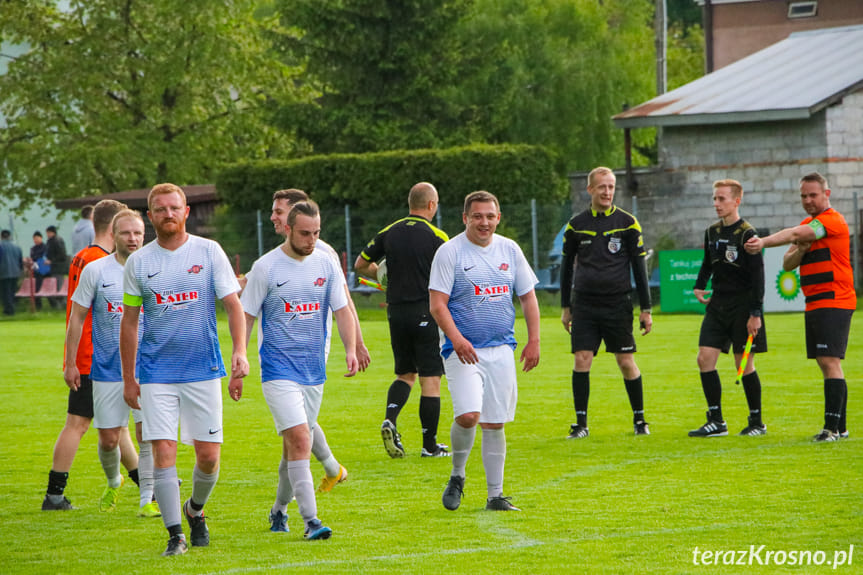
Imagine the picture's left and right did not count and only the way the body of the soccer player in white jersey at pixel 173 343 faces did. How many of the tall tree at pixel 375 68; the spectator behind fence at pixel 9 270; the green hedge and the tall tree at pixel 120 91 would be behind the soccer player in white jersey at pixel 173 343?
4

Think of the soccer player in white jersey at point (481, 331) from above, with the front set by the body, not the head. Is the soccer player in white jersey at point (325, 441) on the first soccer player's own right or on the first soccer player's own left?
on the first soccer player's own right

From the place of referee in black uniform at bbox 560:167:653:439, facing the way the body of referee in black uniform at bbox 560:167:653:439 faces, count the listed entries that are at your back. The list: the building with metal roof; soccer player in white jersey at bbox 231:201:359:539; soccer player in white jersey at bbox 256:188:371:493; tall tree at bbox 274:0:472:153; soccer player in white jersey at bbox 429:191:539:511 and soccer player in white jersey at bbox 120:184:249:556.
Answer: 2

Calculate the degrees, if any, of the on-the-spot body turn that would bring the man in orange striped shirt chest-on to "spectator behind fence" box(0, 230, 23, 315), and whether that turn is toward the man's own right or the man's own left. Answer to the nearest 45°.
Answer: approximately 90° to the man's own right

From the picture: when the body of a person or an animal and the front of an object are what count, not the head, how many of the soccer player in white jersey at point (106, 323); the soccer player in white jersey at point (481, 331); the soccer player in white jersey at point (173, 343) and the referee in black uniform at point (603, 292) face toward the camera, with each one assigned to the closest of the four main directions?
4

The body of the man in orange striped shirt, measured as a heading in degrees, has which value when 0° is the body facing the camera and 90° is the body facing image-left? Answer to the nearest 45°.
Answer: approximately 45°

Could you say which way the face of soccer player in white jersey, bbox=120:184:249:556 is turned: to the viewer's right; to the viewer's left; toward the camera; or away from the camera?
toward the camera

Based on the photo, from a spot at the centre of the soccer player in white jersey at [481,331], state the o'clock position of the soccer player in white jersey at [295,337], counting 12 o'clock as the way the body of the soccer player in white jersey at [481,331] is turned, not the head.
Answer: the soccer player in white jersey at [295,337] is roughly at 2 o'clock from the soccer player in white jersey at [481,331].

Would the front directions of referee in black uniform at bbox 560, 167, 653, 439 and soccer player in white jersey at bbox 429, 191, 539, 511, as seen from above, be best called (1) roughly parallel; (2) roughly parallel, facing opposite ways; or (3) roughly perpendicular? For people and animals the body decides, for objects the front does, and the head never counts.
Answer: roughly parallel

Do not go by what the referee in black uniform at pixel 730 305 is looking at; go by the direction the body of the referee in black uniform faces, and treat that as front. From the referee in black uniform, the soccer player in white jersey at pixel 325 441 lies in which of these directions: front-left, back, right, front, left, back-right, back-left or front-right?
front

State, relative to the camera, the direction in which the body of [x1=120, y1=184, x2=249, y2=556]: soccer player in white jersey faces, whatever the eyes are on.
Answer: toward the camera

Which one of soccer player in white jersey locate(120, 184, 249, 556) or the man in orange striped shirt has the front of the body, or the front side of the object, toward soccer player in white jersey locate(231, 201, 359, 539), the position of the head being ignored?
the man in orange striped shirt

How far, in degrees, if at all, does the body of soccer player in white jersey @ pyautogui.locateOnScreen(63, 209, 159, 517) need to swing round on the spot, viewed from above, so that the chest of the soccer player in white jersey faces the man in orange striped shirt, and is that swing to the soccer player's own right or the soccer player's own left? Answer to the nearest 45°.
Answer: approximately 90° to the soccer player's own left

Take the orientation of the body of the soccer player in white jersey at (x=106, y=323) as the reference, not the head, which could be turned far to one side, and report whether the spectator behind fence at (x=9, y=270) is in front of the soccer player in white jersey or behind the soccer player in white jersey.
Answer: behind

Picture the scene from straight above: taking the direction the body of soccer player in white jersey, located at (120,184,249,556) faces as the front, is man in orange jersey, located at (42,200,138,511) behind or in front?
behind

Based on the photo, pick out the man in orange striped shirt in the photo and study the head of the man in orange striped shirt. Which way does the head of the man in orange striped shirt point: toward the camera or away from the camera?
toward the camera
